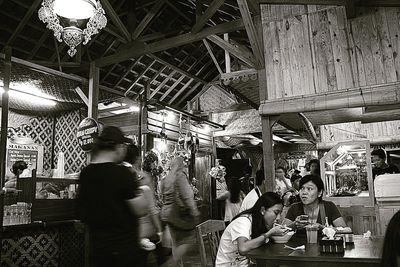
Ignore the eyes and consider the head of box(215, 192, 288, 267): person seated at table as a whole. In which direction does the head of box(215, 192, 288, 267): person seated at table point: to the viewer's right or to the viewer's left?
to the viewer's right

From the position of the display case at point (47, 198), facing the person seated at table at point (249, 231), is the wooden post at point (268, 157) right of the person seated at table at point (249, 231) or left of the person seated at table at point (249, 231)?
left

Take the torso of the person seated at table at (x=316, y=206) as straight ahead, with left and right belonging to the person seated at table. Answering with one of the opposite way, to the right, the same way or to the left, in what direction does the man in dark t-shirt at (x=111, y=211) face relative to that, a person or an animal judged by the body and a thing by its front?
the opposite way

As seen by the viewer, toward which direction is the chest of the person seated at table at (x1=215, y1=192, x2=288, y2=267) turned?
to the viewer's right

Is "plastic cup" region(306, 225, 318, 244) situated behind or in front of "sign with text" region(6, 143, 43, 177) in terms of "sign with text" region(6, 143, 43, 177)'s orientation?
in front

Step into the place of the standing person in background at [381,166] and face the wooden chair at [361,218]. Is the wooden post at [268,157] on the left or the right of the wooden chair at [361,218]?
right

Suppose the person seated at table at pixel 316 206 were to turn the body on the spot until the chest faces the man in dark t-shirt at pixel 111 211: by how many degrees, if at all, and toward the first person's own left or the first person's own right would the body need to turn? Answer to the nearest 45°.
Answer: approximately 45° to the first person's own right

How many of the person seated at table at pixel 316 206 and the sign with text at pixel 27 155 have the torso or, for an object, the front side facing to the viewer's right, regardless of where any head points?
0

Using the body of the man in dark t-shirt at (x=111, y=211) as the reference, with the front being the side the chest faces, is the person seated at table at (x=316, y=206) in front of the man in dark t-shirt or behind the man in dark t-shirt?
in front

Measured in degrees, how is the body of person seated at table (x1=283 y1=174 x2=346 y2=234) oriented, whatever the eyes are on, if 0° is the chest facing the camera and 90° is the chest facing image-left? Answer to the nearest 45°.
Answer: approximately 0°

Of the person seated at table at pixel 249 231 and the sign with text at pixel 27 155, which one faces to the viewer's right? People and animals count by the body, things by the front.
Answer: the person seated at table

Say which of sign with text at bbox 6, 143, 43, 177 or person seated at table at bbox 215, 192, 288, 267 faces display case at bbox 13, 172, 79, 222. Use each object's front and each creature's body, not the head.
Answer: the sign with text
